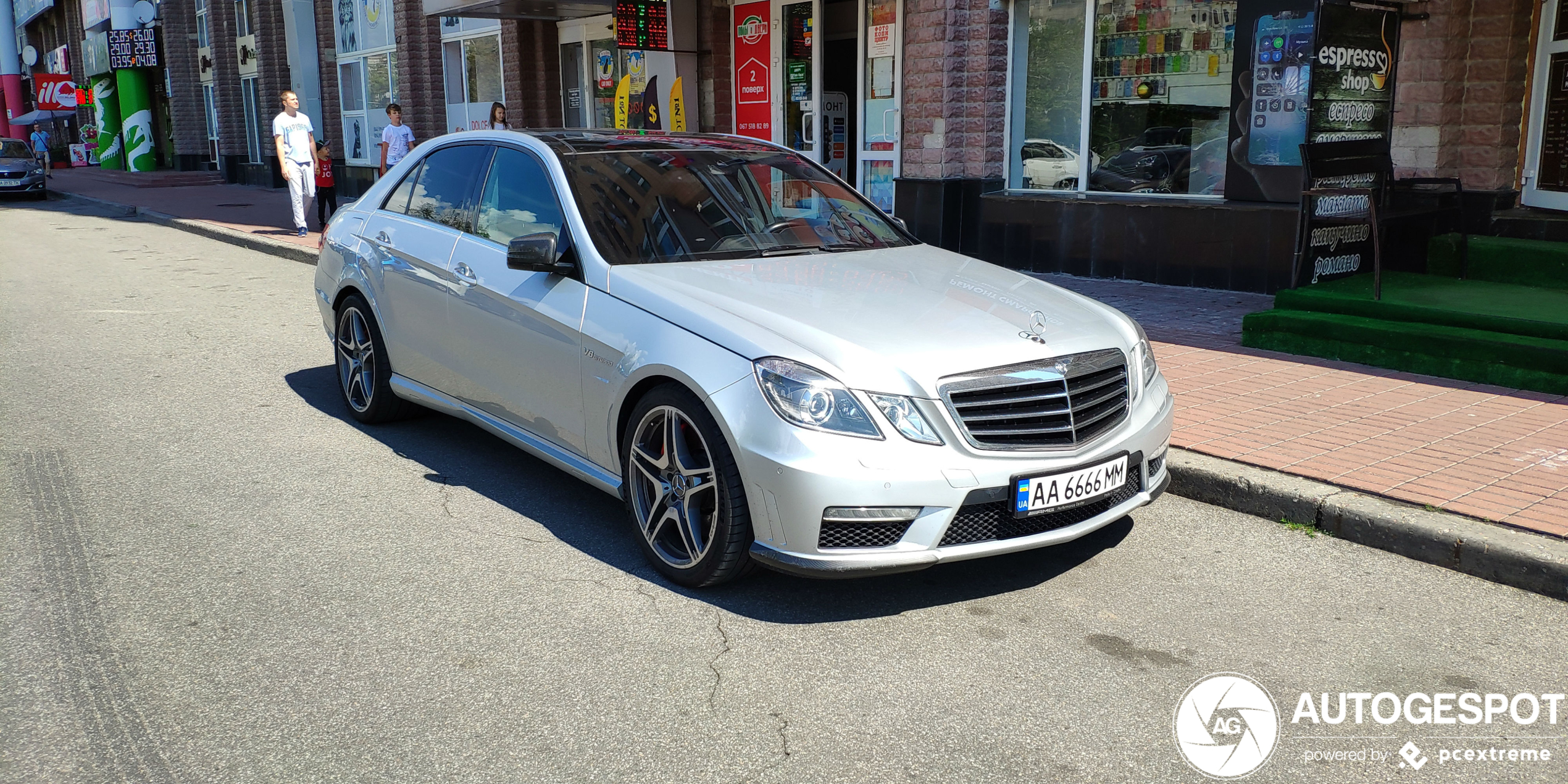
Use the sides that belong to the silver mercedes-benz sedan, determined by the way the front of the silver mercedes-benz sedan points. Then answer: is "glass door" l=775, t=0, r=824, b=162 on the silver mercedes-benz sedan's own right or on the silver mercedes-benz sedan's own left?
on the silver mercedes-benz sedan's own left

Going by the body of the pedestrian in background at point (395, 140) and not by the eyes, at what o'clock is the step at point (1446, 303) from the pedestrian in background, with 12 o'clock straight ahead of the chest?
The step is roughly at 11 o'clock from the pedestrian in background.

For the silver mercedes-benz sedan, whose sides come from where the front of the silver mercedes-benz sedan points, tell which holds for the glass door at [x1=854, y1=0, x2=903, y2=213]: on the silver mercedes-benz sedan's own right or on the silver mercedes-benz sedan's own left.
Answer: on the silver mercedes-benz sedan's own left

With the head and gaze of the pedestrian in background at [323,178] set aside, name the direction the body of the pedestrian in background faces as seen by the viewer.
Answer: toward the camera

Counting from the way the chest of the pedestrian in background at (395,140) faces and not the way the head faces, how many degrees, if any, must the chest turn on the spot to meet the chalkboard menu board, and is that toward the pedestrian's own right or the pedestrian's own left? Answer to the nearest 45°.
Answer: approximately 45° to the pedestrian's own left

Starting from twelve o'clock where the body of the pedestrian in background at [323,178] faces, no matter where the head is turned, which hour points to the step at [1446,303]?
The step is roughly at 11 o'clock from the pedestrian in background.

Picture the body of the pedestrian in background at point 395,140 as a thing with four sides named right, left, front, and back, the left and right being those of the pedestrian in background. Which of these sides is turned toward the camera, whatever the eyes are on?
front

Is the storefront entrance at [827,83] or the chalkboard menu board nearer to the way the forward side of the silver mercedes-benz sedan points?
the chalkboard menu board

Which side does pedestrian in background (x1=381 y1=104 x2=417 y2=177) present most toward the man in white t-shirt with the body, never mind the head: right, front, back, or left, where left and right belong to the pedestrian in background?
right

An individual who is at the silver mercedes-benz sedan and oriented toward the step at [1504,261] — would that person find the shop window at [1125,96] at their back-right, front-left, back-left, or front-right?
front-left

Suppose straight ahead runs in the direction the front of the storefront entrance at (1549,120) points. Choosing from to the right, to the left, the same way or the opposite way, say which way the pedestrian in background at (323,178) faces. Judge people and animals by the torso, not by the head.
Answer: to the left

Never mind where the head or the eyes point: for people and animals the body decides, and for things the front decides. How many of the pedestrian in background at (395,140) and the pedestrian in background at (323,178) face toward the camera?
2

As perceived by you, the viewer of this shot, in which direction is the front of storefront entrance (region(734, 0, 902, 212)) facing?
facing the viewer and to the left of the viewer

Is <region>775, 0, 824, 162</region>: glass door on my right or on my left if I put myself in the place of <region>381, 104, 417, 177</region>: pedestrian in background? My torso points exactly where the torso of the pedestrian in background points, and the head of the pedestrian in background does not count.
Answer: on my left

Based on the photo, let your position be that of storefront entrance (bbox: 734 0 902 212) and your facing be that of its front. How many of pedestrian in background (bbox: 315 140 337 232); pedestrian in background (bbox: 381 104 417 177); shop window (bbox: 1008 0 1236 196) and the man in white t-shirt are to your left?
1

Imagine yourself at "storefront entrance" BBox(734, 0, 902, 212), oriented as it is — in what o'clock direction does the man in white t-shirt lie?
The man in white t-shirt is roughly at 2 o'clock from the storefront entrance.

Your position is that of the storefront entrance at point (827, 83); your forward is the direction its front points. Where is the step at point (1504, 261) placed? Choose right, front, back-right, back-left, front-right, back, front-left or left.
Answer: left
